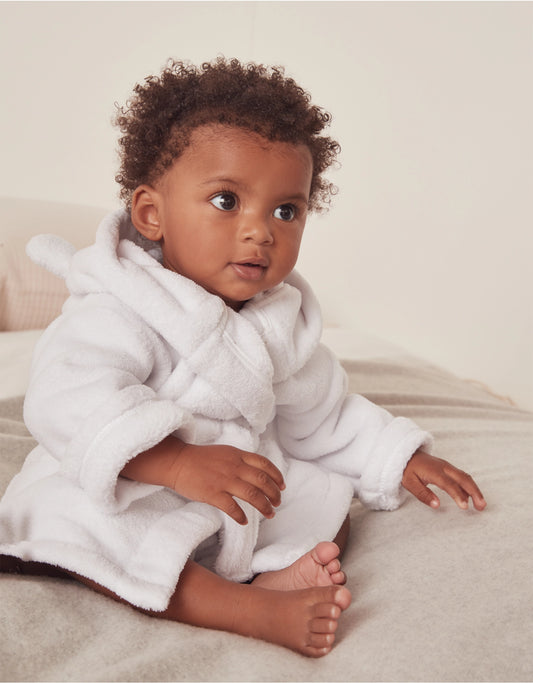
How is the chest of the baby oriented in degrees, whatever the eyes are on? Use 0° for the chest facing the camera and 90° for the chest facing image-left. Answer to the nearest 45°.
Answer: approximately 315°

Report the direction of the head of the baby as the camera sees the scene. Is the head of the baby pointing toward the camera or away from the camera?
toward the camera

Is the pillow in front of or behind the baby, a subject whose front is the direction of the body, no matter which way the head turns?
behind
